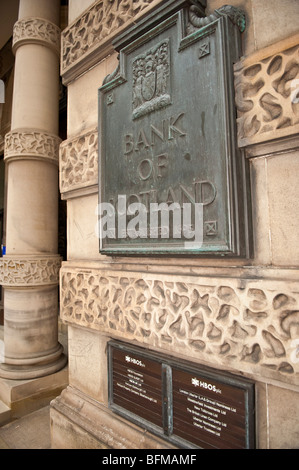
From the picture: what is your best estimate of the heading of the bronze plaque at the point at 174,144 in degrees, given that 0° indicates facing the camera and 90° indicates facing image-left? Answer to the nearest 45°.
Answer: approximately 45°

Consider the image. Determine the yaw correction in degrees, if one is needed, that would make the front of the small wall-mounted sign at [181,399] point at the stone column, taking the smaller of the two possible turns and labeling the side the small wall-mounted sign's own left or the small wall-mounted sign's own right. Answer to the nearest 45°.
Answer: approximately 90° to the small wall-mounted sign's own right

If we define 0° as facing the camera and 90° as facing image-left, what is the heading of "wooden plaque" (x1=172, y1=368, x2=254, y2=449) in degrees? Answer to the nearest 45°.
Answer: approximately 45°

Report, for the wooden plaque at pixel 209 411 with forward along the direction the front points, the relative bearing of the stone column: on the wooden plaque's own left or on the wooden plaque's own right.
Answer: on the wooden plaque's own right
